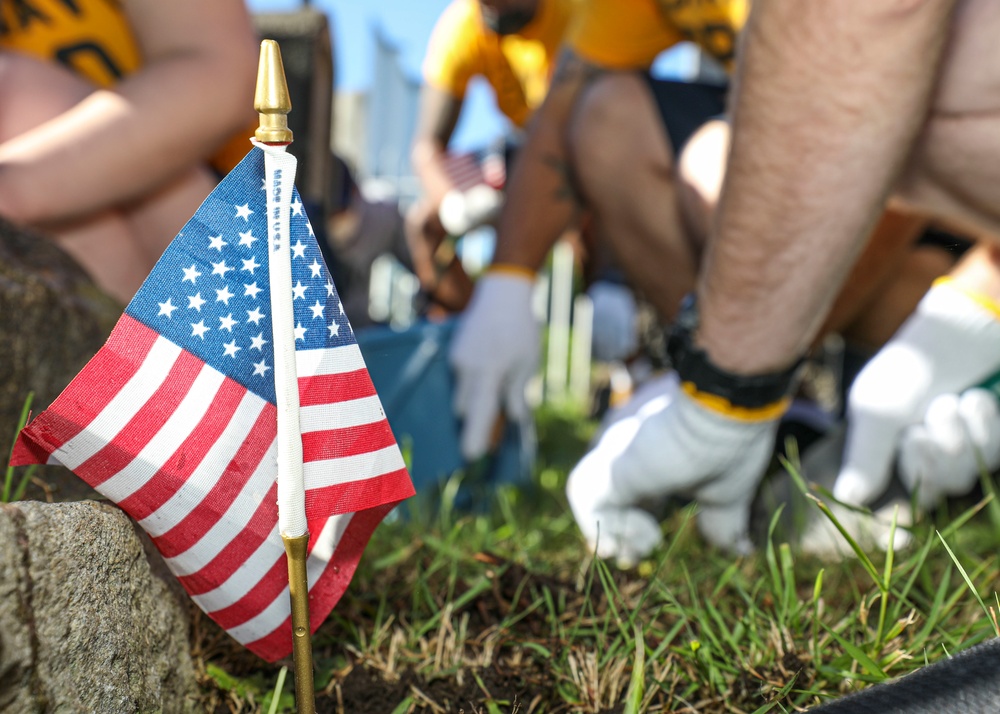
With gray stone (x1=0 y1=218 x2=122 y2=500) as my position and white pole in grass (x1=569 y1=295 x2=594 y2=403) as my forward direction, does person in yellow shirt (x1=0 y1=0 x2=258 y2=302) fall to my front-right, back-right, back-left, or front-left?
front-left

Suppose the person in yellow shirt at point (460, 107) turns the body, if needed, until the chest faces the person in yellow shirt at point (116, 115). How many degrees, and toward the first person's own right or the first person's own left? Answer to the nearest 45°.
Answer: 0° — they already face them

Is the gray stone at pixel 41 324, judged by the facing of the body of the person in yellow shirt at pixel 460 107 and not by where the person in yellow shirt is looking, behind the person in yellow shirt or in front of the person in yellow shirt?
in front

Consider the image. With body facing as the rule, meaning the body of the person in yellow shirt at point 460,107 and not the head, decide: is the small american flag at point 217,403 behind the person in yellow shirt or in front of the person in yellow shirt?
in front

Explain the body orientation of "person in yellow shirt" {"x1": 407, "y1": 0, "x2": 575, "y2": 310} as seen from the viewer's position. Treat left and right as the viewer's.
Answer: facing the viewer

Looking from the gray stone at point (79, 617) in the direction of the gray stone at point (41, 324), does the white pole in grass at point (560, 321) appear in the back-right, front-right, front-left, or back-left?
front-right

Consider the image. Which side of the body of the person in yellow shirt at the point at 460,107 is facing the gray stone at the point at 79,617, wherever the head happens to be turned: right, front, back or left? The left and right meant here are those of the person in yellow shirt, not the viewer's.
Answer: front
